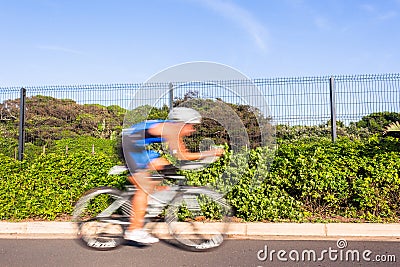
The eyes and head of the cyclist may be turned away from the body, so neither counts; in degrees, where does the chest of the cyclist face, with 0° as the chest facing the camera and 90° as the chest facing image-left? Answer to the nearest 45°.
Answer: approximately 270°

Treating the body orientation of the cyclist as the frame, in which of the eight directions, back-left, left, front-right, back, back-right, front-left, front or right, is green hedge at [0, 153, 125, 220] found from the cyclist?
back-left

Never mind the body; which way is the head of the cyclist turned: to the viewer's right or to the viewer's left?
to the viewer's right

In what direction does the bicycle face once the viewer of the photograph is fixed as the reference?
facing to the right of the viewer

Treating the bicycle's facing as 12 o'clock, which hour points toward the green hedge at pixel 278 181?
The green hedge is roughly at 11 o'clock from the bicycle.
